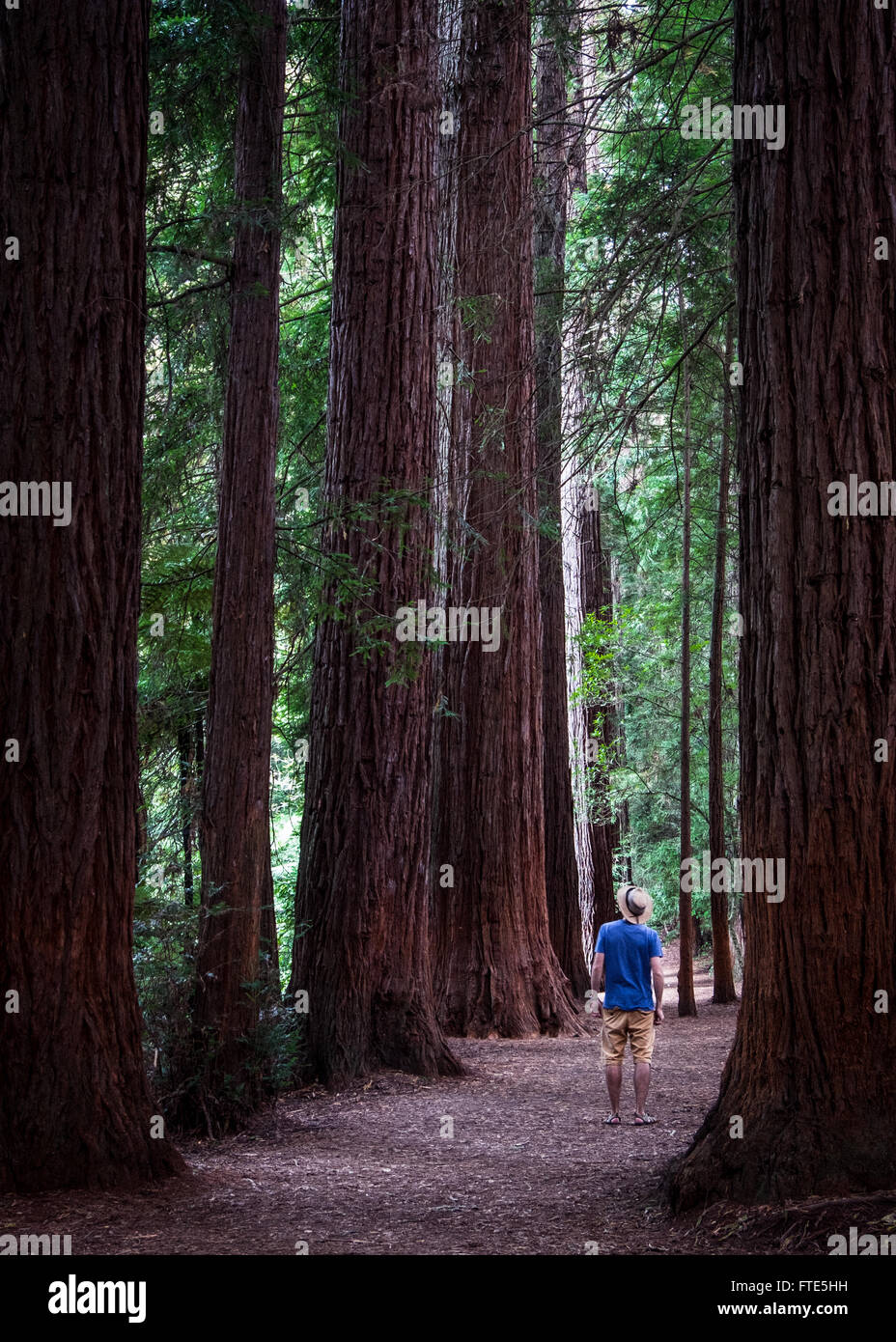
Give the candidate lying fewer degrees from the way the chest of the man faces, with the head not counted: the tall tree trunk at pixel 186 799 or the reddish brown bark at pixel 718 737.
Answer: the reddish brown bark

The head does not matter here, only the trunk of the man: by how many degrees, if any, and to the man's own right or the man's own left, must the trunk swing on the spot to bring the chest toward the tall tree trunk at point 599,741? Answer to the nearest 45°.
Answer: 0° — they already face it

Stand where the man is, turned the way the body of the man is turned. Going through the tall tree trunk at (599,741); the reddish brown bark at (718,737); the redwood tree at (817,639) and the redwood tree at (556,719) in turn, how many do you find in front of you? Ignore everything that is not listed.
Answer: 3

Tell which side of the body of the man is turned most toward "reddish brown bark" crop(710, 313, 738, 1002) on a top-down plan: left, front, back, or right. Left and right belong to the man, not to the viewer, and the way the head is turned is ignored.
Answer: front

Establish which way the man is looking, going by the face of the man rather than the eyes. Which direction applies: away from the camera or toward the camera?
away from the camera

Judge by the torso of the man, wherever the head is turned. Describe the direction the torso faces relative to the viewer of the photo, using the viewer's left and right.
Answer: facing away from the viewer

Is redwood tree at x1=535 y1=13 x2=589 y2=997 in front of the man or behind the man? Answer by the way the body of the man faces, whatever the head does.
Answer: in front
